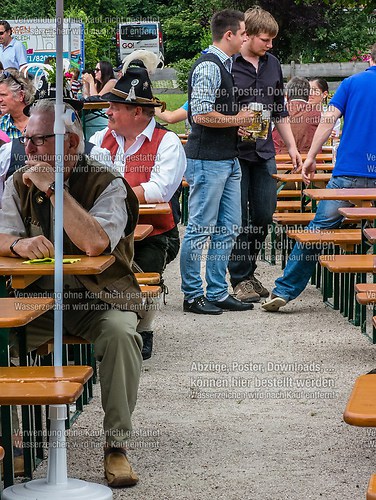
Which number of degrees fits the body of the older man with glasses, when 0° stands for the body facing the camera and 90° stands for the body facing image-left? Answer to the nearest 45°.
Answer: approximately 45°

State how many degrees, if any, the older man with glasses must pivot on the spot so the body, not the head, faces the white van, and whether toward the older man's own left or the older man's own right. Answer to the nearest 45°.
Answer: approximately 135° to the older man's own right

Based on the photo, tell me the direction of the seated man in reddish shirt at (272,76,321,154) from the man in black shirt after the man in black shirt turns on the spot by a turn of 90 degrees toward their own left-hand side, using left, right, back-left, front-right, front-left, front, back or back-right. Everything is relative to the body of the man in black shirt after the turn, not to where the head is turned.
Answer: front-left

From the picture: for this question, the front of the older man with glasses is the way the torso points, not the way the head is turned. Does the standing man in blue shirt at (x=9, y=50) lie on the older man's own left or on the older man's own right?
on the older man's own right
